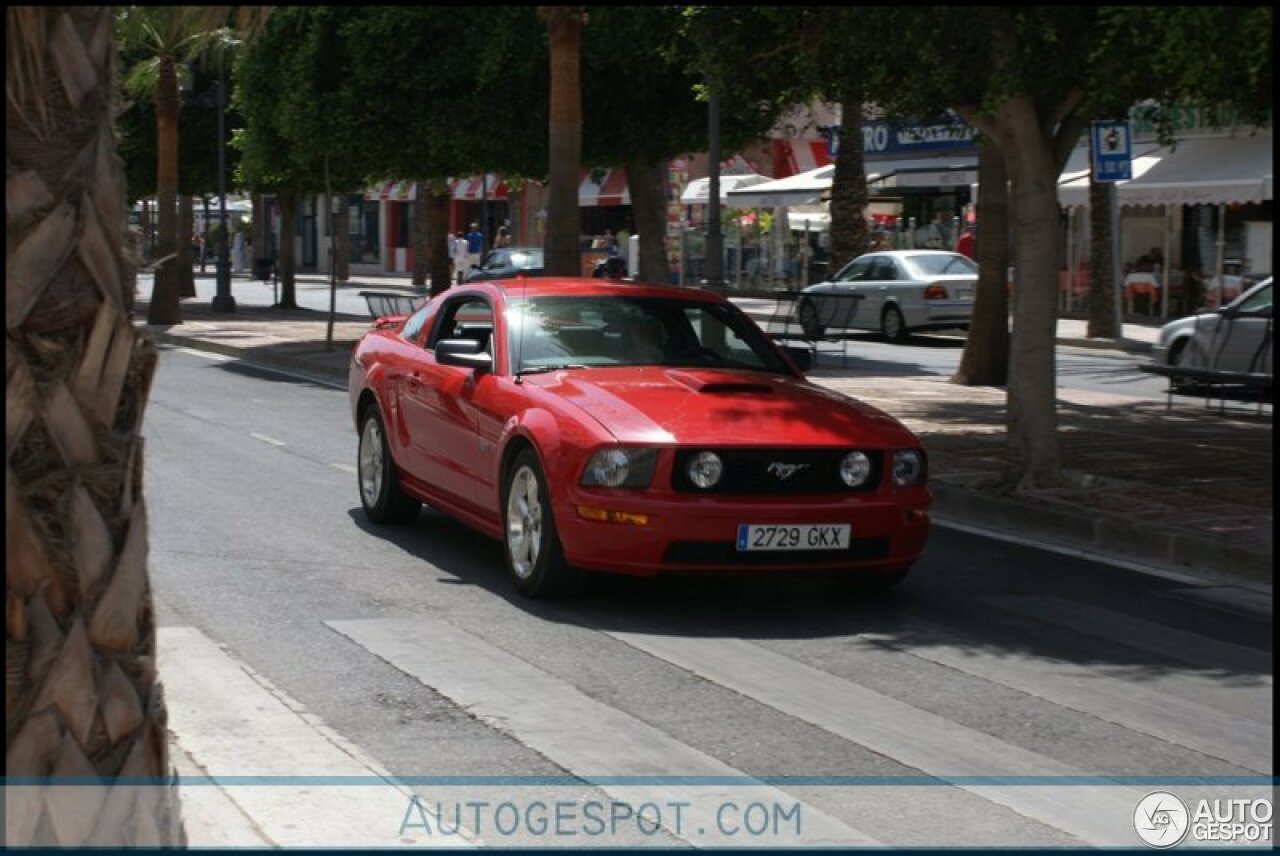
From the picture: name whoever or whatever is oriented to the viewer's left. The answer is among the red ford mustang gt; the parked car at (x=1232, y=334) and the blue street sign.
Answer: the parked car

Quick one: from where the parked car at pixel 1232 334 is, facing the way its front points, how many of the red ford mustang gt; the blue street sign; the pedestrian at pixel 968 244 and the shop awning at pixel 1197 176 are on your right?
3

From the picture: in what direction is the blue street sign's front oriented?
toward the camera

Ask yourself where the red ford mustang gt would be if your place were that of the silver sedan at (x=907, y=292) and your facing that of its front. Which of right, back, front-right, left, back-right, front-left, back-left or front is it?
back-left

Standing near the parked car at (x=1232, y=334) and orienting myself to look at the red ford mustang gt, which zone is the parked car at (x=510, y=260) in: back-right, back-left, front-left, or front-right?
back-right

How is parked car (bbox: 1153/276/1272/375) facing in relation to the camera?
to the viewer's left

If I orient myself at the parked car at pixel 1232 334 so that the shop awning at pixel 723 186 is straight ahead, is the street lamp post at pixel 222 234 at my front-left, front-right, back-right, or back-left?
front-left

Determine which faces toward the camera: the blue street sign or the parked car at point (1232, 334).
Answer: the blue street sign

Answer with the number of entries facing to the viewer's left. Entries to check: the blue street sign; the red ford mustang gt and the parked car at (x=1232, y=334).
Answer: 1

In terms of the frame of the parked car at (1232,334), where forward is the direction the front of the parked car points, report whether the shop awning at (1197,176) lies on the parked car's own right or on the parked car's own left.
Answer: on the parked car's own right

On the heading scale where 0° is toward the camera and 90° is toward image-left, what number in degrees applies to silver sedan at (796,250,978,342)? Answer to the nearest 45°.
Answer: approximately 135°

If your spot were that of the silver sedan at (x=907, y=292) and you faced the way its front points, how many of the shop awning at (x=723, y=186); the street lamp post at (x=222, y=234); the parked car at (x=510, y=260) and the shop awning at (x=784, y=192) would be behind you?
0

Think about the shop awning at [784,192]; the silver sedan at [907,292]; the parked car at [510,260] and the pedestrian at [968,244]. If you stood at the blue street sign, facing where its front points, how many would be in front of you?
0

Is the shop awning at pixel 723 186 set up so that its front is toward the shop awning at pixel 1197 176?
no

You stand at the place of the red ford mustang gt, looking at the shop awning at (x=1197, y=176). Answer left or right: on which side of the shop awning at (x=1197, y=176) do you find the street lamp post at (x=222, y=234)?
left

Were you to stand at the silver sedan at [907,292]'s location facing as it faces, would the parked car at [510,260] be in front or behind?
in front

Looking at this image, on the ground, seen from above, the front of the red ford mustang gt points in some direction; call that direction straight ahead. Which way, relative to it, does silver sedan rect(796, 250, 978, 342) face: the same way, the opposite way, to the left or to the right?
the opposite way

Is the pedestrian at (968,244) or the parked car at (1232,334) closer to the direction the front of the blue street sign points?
the parked car

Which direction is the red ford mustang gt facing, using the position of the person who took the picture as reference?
facing the viewer and to the right of the viewer

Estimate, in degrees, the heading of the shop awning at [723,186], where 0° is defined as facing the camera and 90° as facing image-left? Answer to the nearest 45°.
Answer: approximately 45°
